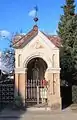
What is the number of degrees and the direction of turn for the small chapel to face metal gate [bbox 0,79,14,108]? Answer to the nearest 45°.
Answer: approximately 135° to its right

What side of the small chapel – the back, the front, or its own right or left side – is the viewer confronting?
front
